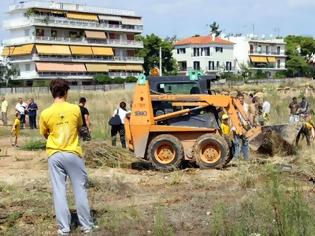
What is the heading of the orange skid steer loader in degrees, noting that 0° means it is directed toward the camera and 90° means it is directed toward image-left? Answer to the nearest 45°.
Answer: approximately 270°

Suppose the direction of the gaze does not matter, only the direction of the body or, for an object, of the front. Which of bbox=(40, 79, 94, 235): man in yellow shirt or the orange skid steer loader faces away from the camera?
the man in yellow shirt

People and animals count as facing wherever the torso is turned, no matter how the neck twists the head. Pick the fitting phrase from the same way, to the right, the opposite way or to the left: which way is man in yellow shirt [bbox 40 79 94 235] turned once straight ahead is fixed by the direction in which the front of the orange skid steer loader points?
to the left

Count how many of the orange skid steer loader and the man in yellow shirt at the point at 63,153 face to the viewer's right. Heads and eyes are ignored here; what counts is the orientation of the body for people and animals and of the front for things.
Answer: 1

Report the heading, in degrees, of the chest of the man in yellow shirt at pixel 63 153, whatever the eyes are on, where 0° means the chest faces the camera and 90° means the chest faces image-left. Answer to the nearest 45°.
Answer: approximately 180°

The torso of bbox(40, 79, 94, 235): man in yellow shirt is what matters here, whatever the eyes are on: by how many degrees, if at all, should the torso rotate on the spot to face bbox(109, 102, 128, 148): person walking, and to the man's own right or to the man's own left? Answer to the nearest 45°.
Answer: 0° — they already face them

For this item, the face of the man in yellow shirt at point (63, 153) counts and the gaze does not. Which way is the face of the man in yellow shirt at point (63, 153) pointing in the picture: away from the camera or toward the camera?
away from the camera

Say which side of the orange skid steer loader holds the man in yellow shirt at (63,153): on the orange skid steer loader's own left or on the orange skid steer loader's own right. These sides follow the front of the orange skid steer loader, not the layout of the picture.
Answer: on the orange skid steer loader's own right
